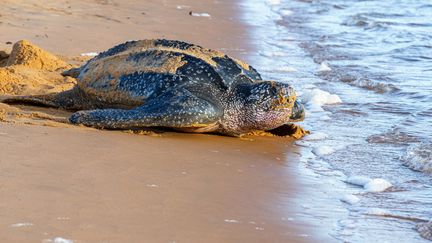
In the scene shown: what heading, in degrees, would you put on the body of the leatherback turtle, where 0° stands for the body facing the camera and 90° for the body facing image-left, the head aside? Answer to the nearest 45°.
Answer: approximately 315°

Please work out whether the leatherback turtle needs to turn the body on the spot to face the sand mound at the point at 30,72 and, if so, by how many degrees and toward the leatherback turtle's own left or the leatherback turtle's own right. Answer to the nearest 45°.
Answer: approximately 180°

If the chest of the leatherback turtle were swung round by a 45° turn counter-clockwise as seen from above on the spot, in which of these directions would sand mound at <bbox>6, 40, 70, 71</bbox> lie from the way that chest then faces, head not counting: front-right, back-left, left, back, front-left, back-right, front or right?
back-left
